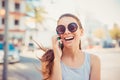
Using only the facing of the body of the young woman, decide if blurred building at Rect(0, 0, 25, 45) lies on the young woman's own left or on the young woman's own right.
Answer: on the young woman's own right

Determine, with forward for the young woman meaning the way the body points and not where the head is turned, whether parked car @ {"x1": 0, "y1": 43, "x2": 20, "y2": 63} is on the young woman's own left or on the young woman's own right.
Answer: on the young woman's own right

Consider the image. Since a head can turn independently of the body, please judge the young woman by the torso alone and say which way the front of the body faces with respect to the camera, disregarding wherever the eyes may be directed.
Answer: toward the camera

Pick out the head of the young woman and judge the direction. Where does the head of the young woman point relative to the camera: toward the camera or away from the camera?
toward the camera
